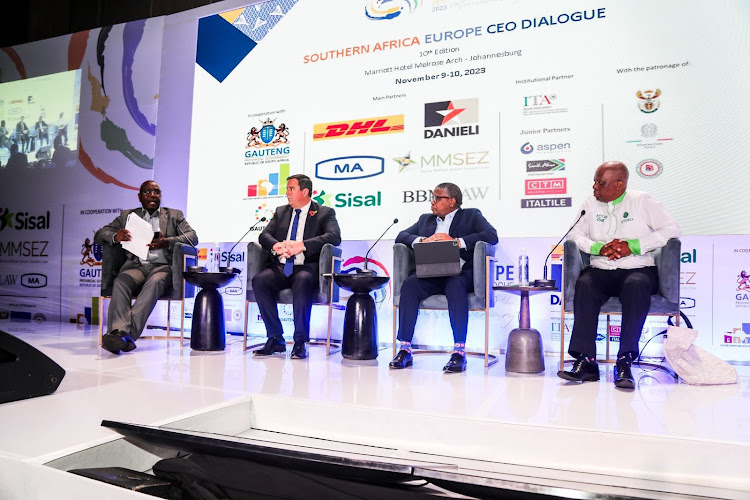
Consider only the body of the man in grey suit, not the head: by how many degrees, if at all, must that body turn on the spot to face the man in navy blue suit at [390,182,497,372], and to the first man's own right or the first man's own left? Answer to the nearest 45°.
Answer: approximately 45° to the first man's own left

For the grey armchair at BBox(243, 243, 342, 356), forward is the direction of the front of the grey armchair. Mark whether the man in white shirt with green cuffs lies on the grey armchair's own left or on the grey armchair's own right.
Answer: on the grey armchair's own left

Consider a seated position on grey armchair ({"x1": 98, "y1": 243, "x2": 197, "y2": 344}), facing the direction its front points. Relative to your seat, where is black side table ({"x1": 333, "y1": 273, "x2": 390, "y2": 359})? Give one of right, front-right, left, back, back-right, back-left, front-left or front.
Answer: front-left

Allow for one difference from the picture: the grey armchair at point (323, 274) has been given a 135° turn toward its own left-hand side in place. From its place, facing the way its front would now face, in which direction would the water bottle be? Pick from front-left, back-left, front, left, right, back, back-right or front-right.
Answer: front-right

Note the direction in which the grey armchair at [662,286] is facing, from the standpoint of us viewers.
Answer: facing the viewer

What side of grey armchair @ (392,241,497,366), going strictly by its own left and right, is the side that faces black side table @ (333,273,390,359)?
right

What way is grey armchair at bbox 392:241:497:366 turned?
toward the camera

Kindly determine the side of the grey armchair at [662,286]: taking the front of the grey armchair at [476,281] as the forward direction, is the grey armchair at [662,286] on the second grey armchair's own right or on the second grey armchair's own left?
on the second grey armchair's own left

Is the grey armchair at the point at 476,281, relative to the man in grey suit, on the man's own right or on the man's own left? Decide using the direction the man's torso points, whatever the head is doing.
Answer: on the man's own left

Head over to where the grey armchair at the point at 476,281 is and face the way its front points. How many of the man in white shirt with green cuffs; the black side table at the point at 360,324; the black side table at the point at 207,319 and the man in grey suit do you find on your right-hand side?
3

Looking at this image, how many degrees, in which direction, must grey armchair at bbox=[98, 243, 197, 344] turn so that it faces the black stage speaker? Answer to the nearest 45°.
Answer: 0° — it already faces it

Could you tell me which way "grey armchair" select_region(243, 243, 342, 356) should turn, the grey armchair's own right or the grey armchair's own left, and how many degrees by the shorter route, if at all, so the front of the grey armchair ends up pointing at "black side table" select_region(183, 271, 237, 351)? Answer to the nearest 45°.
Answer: approximately 90° to the grey armchair's own right

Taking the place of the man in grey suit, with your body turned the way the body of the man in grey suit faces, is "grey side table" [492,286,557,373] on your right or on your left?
on your left

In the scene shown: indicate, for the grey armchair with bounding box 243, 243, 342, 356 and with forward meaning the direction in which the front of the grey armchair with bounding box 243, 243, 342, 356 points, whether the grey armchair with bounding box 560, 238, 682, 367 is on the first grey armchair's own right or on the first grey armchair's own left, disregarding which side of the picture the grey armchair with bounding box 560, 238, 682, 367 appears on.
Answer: on the first grey armchair's own left

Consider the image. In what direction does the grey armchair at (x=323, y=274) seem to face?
toward the camera
